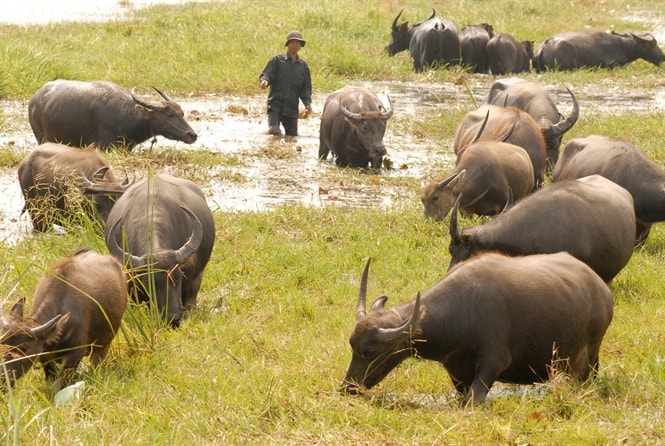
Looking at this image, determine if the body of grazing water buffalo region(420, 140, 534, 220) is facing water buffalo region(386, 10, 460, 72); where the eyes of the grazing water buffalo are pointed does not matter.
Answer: no

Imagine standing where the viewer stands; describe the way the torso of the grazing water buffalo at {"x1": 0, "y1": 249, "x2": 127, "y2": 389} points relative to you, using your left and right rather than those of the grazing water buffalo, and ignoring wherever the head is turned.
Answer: facing the viewer and to the left of the viewer

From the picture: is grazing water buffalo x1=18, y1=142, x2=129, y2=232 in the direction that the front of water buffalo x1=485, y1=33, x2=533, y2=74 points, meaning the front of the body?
no

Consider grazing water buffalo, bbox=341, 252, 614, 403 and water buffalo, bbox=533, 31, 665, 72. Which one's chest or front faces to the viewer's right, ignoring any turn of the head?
the water buffalo

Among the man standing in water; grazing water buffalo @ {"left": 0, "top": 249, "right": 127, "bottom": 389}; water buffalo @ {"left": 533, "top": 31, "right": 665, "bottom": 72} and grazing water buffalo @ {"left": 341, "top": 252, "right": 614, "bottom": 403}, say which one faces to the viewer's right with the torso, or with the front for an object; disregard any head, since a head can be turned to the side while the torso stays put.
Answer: the water buffalo

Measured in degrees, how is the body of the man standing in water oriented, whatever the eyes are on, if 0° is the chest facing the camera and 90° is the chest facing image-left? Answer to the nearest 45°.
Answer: approximately 0°

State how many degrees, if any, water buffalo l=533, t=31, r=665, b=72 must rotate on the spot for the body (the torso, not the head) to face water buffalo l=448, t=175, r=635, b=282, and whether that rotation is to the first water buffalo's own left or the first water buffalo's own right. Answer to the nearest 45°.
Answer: approximately 90° to the first water buffalo's own right

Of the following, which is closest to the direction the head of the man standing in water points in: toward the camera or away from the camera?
toward the camera

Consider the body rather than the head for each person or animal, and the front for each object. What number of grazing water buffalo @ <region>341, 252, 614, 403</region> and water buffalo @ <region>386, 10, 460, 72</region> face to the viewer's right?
0

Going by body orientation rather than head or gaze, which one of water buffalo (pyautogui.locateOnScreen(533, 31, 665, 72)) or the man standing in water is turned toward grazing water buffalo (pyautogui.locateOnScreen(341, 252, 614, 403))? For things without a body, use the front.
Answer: the man standing in water

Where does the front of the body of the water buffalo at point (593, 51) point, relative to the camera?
to the viewer's right

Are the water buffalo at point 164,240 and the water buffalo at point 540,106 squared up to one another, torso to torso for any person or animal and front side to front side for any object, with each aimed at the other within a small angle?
no

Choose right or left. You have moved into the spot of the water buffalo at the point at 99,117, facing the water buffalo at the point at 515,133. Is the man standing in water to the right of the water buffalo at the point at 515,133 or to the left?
left

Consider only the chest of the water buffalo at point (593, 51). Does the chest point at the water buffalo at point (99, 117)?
no

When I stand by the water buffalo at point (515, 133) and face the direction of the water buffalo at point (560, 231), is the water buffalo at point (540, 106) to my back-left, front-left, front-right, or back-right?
back-left
